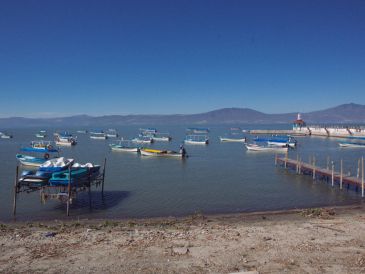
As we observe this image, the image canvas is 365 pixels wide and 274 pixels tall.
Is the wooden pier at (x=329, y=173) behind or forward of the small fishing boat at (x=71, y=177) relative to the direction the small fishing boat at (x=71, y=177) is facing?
forward

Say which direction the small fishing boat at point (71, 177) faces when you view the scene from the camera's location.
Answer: facing away from the viewer and to the right of the viewer

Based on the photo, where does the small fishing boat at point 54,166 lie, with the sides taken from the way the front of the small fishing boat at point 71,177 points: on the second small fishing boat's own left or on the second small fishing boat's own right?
on the second small fishing boat's own left
